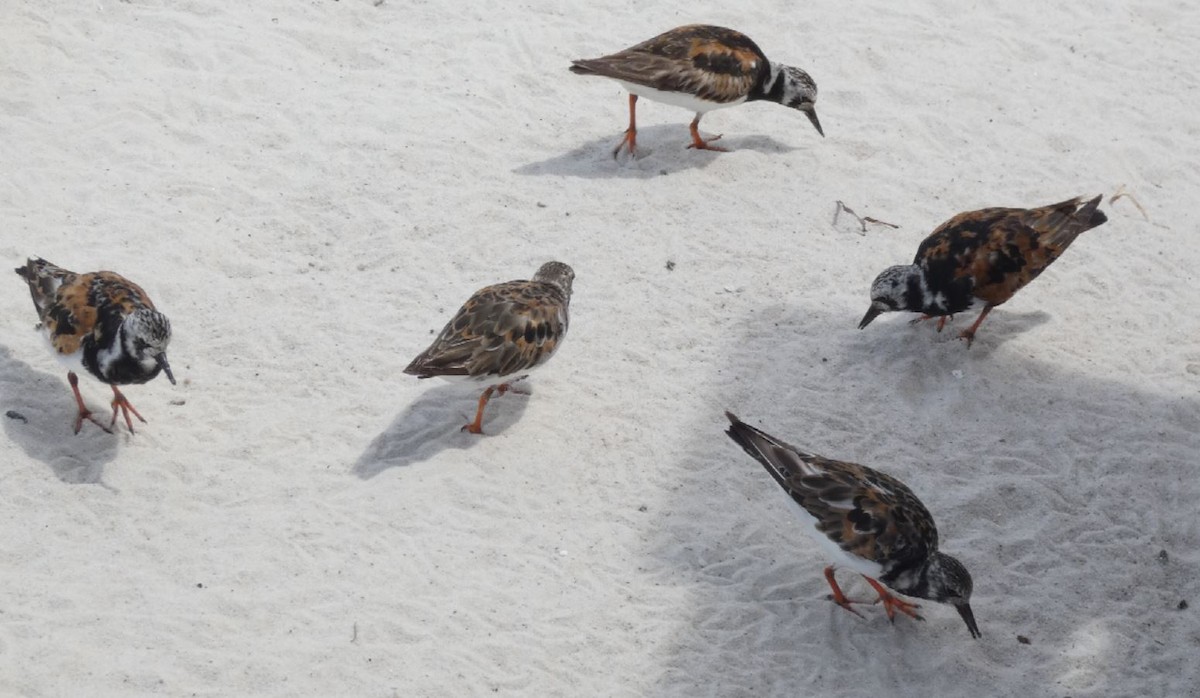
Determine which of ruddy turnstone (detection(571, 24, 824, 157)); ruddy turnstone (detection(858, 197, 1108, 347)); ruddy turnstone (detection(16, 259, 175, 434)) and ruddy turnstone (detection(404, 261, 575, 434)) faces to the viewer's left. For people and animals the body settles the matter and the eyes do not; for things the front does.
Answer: ruddy turnstone (detection(858, 197, 1108, 347))

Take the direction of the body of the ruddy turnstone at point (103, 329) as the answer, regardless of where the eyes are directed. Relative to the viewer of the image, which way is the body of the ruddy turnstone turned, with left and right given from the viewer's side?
facing the viewer and to the right of the viewer

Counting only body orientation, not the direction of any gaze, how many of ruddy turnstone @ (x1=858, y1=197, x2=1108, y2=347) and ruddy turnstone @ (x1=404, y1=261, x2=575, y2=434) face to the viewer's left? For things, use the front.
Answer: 1

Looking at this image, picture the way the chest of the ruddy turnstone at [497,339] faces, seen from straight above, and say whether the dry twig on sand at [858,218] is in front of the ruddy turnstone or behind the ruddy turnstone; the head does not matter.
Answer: in front

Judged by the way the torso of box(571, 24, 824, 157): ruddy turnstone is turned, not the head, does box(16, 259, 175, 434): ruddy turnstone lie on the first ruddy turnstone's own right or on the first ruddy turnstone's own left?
on the first ruddy turnstone's own right

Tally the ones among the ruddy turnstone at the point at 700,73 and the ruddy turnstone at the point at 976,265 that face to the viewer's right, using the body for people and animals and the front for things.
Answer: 1

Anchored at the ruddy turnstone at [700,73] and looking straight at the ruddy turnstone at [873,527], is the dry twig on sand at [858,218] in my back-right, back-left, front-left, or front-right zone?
front-left

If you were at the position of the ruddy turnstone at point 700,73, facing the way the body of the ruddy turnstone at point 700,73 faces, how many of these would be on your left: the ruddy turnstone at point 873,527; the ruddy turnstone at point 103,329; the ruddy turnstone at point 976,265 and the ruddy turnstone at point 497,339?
0

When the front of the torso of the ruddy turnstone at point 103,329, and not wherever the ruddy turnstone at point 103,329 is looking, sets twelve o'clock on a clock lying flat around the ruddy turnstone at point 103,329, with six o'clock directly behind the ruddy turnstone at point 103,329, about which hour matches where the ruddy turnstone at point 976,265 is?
the ruddy turnstone at point 976,265 is roughly at 11 o'clock from the ruddy turnstone at point 103,329.

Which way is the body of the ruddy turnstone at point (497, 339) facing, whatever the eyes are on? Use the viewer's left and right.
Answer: facing away from the viewer and to the right of the viewer

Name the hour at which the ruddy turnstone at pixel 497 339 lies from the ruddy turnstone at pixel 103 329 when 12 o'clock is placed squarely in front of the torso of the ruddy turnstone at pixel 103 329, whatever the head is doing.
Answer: the ruddy turnstone at pixel 497 339 is roughly at 11 o'clock from the ruddy turnstone at pixel 103 329.

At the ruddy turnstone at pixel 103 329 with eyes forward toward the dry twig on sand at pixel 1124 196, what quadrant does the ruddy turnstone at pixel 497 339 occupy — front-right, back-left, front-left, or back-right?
front-right

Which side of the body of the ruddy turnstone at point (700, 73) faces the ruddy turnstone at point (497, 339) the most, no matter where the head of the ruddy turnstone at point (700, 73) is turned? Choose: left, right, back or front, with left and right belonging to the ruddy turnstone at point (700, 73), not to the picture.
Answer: right

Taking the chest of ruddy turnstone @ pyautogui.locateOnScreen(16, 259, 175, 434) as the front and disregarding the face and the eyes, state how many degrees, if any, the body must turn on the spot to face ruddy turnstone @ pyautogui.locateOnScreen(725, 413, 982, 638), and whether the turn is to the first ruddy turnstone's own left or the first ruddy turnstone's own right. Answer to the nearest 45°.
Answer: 0° — it already faces it

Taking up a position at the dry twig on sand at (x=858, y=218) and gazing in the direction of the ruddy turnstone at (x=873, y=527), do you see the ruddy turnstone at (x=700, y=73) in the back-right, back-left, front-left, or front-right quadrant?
back-right

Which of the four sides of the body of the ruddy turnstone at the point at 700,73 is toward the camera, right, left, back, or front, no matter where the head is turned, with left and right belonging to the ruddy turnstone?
right

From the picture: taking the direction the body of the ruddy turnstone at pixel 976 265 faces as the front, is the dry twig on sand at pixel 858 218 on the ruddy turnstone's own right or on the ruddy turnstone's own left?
on the ruddy turnstone's own right

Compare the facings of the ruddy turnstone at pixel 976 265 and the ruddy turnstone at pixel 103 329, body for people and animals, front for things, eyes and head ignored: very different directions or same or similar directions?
very different directions

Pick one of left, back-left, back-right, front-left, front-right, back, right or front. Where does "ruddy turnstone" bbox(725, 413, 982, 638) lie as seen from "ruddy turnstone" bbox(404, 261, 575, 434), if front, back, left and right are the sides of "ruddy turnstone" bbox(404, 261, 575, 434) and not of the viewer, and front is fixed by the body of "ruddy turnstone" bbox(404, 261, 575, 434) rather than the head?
right

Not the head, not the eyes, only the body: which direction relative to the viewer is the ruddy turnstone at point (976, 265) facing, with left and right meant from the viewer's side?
facing to the left of the viewer

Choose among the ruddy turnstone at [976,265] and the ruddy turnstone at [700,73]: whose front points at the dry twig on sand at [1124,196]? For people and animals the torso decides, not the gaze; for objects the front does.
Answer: the ruddy turnstone at [700,73]
